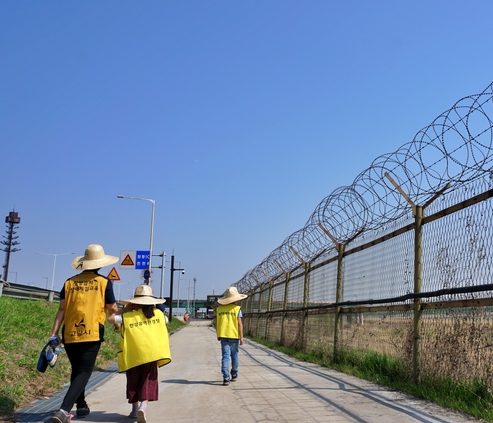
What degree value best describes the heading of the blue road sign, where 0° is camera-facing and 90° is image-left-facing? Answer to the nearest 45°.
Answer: approximately 0°

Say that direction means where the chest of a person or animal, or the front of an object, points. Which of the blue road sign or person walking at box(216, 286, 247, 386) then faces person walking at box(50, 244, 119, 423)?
the blue road sign

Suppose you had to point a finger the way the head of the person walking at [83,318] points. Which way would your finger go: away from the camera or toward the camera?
away from the camera

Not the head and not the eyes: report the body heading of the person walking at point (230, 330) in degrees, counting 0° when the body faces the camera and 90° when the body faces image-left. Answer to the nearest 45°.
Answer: approximately 180°

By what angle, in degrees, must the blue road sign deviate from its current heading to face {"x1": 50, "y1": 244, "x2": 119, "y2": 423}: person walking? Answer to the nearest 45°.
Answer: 0° — it already faces them

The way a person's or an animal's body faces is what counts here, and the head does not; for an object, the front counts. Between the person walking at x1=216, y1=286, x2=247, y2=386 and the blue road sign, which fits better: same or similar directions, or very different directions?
very different directions

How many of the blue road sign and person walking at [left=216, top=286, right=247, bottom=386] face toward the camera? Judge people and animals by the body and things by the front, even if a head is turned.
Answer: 1

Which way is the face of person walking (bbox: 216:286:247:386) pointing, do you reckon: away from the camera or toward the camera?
away from the camera

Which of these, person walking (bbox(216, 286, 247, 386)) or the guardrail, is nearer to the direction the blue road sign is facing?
the person walking

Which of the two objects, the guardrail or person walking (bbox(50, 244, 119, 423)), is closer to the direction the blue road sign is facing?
the person walking

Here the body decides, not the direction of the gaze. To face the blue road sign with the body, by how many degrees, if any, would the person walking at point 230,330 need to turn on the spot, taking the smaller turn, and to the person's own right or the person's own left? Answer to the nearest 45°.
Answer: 0° — they already face it
